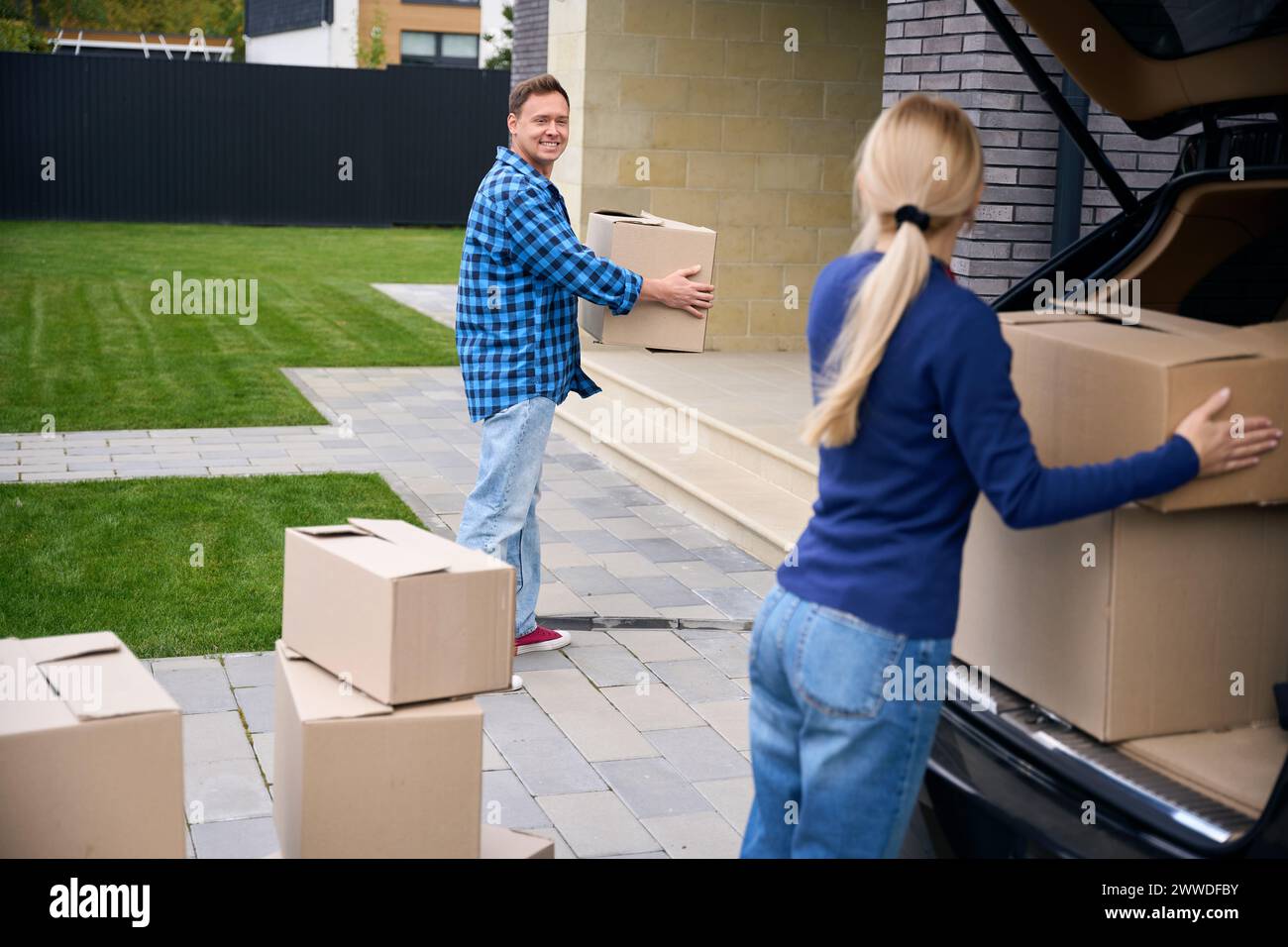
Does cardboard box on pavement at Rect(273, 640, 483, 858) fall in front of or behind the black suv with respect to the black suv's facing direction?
behind

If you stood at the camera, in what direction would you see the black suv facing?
facing away from the viewer and to the right of the viewer

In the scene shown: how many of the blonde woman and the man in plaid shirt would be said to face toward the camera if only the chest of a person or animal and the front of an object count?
0

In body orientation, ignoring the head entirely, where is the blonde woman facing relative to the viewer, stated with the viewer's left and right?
facing away from the viewer and to the right of the viewer

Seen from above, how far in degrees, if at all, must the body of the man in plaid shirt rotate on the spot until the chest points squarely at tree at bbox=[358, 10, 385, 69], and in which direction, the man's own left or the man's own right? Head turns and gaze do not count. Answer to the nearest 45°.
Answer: approximately 90° to the man's own left

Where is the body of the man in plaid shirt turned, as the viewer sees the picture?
to the viewer's right

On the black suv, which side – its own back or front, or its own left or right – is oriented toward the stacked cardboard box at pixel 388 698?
back

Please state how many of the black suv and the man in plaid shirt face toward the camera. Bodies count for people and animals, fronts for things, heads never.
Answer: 0

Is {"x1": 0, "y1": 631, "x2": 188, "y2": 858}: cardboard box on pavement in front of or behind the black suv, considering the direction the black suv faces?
behind
